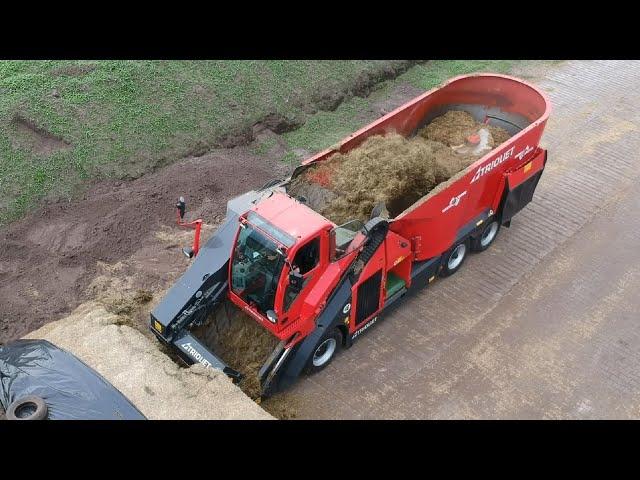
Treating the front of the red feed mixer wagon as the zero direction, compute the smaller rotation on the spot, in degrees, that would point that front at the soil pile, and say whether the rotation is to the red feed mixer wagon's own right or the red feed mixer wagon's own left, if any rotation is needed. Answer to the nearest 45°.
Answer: approximately 90° to the red feed mixer wagon's own right

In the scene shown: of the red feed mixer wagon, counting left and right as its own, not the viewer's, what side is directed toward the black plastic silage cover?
front

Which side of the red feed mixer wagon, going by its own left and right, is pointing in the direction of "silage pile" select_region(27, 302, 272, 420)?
front

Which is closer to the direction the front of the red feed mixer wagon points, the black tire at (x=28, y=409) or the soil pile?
the black tire

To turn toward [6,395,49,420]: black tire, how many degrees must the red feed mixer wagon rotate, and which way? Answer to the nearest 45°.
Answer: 0° — it already faces it

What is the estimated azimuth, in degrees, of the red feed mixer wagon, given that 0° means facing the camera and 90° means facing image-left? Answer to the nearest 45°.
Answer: approximately 45°

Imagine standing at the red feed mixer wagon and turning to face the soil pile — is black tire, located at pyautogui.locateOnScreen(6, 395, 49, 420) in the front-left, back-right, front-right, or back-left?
front-left
